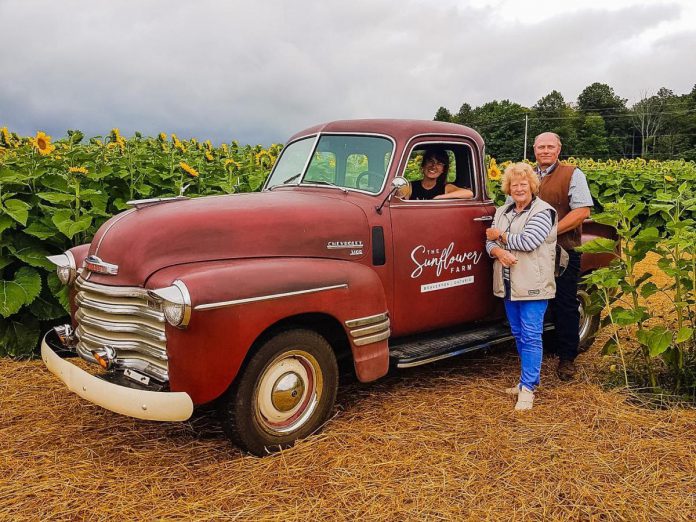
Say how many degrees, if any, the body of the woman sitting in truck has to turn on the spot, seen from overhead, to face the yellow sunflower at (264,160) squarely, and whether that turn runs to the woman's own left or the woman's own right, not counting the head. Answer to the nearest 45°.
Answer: approximately 135° to the woman's own right

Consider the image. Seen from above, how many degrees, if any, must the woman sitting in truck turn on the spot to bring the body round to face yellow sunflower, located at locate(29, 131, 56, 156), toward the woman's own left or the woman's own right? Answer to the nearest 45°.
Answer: approximately 90° to the woman's own right

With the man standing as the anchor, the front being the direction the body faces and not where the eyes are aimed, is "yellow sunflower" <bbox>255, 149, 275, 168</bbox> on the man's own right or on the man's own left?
on the man's own right

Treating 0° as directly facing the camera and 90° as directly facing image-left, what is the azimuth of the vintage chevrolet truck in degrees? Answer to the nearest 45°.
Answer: approximately 45°

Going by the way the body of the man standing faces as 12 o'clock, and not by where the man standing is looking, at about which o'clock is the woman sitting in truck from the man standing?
The woman sitting in truck is roughly at 1 o'clock from the man standing.

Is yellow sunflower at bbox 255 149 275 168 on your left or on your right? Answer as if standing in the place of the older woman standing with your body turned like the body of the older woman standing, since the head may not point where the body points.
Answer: on your right

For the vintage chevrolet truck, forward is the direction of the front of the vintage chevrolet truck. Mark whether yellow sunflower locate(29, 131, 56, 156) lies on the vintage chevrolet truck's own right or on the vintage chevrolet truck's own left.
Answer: on the vintage chevrolet truck's own right

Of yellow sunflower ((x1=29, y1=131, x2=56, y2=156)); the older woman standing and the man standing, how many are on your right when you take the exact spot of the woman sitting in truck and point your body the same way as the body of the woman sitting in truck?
1

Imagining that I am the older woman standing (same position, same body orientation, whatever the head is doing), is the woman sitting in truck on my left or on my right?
on my right

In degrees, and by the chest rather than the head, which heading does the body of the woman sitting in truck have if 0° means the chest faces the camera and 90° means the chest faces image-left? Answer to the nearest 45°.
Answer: approximately 0°
